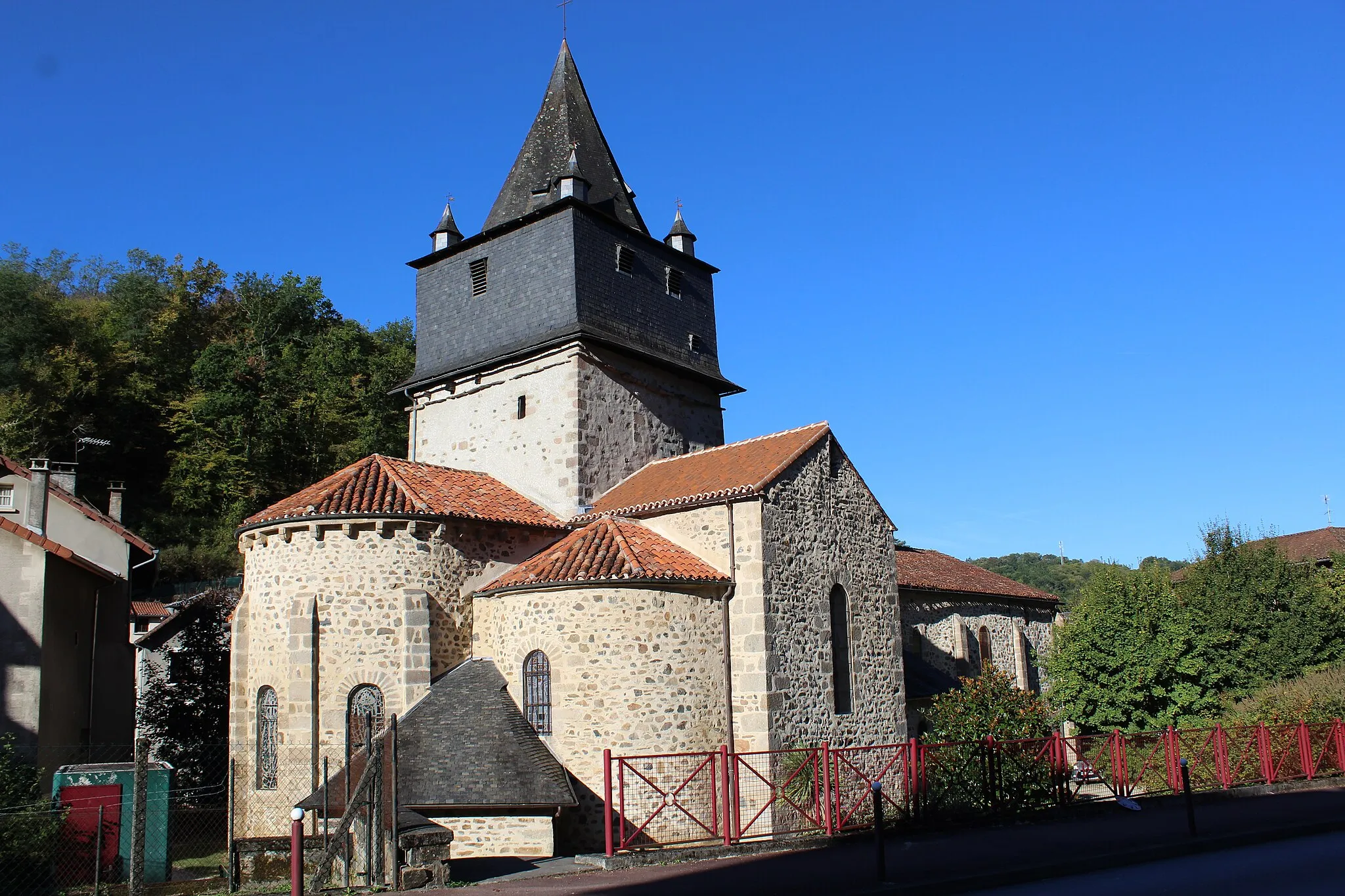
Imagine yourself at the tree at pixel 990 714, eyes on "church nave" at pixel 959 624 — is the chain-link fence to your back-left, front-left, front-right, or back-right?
back-left

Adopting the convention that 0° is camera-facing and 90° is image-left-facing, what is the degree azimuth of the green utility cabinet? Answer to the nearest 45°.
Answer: approximately 0°

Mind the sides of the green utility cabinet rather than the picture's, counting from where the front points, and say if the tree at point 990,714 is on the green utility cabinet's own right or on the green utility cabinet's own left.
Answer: on the green utility cabinet's own left

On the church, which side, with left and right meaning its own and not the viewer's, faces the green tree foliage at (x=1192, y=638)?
front

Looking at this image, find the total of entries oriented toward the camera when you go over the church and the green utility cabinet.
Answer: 1

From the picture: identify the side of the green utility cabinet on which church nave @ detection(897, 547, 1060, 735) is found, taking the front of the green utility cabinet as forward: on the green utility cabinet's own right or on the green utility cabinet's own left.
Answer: on the green utility cabinet's own left

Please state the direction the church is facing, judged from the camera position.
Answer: facing away from the viewer and to the right of the viewer

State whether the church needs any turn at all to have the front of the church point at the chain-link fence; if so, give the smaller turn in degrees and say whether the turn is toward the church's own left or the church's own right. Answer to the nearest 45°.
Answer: approximately 180°

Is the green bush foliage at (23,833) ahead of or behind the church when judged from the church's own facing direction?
behind

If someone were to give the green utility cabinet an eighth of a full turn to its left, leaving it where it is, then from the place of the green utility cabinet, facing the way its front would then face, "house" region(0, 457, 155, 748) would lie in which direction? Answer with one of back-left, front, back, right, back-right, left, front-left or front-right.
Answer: back-left
